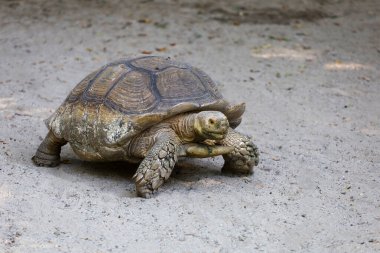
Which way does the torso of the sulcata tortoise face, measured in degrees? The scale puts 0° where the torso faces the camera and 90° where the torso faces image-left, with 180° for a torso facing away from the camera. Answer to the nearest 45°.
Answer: approximately 315°
